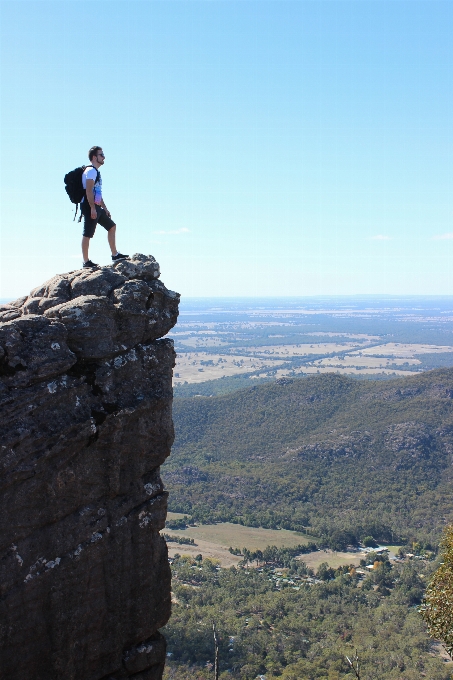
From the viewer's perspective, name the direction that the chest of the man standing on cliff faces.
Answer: to the viewer's right

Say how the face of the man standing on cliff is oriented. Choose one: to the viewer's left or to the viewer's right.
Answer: to the viewer's right
